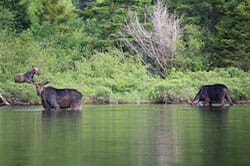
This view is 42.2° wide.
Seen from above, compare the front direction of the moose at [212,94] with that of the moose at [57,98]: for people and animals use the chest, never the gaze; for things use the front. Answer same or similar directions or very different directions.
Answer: same or similar directions

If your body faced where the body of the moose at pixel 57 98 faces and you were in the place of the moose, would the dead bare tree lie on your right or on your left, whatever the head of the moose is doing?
on your right

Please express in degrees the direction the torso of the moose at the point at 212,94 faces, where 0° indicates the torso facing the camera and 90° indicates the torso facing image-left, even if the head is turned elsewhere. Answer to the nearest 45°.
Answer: approximately 90°

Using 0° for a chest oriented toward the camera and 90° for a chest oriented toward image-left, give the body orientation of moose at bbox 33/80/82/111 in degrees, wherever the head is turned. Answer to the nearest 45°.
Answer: approximately 90°

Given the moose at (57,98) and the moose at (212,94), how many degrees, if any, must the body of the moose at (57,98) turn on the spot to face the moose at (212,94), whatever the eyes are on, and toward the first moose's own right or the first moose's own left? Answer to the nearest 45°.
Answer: approximately 180°

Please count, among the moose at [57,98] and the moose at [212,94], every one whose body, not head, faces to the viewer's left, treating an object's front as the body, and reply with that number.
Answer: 2

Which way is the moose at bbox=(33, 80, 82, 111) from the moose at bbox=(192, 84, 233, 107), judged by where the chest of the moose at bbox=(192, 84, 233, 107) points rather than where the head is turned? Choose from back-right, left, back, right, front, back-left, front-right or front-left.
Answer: front-left

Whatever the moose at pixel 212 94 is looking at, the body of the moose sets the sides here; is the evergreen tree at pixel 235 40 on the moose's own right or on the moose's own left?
on the moose's own right

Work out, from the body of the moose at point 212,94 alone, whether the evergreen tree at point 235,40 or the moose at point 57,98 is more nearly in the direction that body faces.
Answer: the moose
